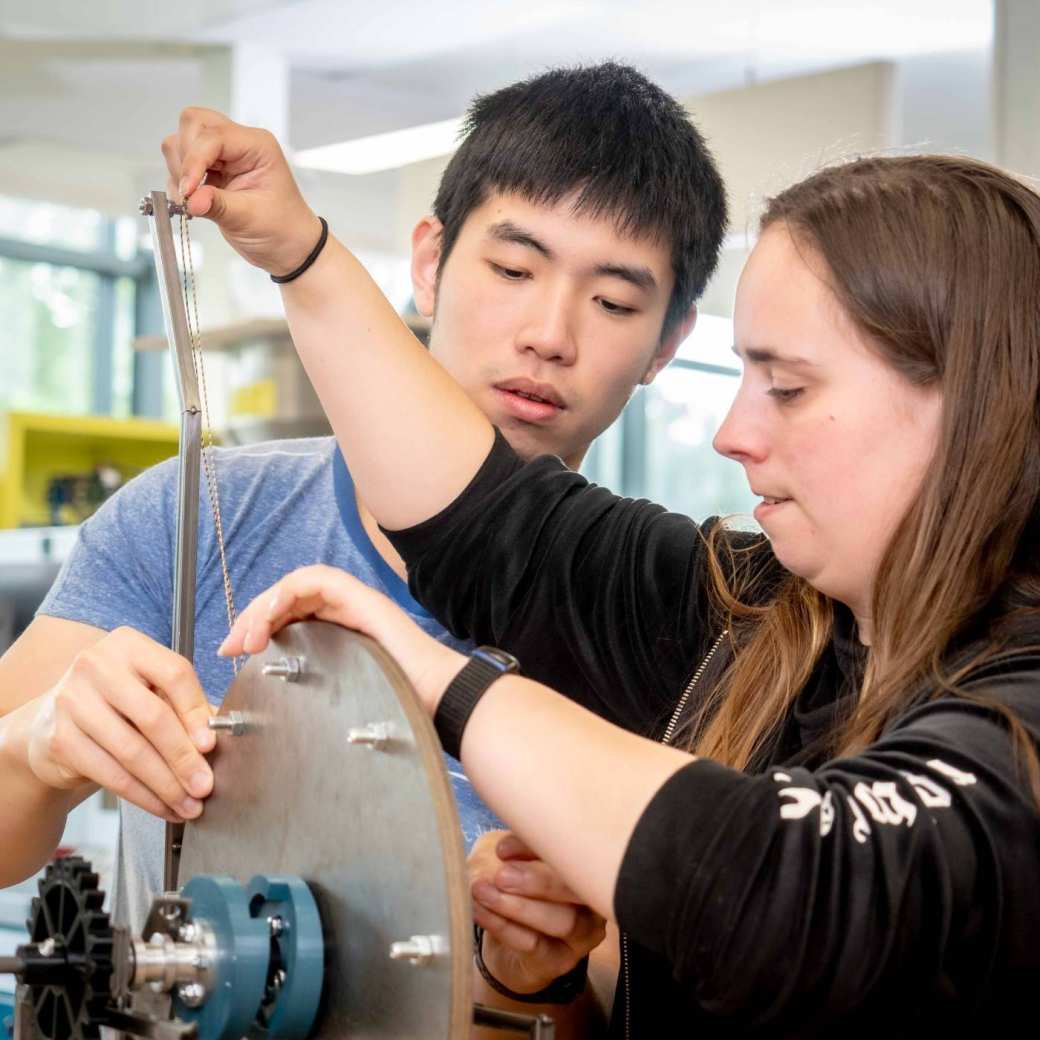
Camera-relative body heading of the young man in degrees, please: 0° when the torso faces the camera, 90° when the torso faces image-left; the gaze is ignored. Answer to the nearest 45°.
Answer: approximately 0°

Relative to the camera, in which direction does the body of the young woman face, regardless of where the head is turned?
to the viewer's left

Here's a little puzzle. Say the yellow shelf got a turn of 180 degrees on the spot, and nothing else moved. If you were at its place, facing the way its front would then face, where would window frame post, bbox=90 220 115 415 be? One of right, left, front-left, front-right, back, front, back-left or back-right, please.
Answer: front

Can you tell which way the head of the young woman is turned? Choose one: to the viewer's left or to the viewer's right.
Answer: to the viewer's left

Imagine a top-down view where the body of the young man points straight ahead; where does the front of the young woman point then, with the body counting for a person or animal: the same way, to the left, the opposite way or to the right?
to the right

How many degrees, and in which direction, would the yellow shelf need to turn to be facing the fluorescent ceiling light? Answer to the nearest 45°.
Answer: approximately 135° to its left

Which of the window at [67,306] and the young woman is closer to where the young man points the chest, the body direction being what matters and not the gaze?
the young woman

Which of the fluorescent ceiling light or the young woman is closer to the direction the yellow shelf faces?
the young woman

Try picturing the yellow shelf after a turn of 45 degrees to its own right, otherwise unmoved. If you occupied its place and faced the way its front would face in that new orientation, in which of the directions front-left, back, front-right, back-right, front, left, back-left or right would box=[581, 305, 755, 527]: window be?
back

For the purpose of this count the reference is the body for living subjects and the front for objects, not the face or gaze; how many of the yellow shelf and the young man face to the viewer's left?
0

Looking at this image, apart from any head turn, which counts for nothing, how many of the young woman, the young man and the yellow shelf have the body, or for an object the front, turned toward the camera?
2

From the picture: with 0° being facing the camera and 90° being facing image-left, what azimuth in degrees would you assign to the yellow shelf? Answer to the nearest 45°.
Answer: approximately 0°
